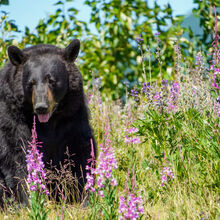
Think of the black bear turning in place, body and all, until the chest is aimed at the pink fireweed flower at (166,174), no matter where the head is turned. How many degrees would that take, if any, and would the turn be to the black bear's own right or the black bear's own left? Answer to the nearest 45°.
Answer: approximately 45° to the black bear's own left

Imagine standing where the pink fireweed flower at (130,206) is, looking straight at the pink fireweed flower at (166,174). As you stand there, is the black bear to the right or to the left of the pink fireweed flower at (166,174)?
left

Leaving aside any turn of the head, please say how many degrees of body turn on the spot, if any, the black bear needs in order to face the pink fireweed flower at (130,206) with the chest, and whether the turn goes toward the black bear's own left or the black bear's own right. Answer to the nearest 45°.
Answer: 0° — it already faces it

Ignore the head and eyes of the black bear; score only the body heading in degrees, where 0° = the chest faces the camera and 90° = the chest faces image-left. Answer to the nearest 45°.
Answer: approximately 0°
